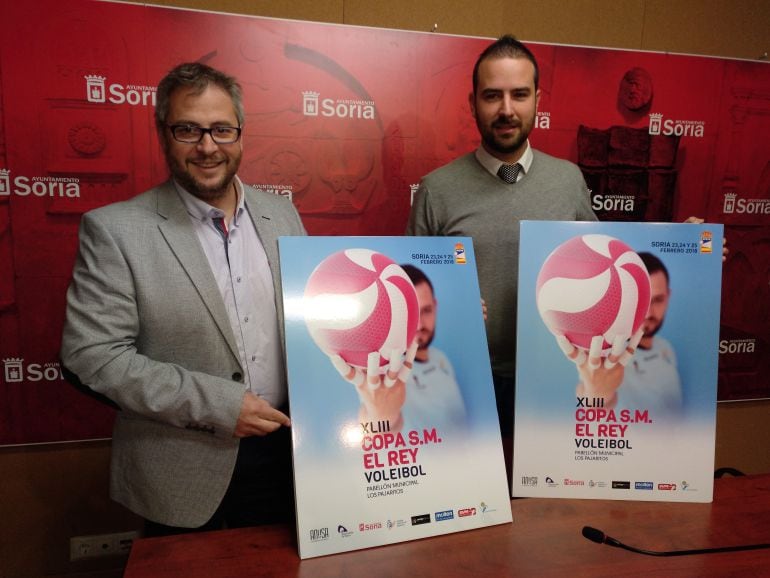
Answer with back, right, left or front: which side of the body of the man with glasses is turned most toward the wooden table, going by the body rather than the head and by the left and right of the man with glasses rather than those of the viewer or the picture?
front

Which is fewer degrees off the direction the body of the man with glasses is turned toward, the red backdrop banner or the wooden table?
the wooden table

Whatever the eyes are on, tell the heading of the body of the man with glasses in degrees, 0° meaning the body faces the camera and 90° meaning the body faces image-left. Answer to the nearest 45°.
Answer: approximately 315°
